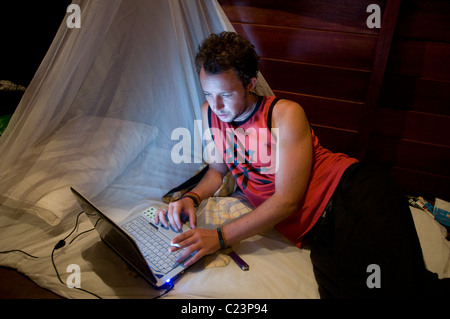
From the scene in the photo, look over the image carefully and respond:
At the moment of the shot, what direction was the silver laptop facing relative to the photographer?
facing away from the viewer and to the right of the viewer
